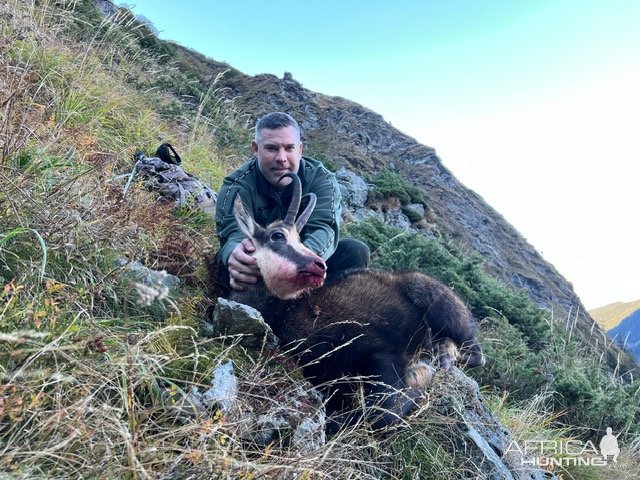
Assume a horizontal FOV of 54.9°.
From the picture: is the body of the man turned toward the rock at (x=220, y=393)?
yes

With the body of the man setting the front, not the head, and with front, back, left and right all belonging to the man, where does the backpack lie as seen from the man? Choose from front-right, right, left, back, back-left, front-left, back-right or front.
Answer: back-right

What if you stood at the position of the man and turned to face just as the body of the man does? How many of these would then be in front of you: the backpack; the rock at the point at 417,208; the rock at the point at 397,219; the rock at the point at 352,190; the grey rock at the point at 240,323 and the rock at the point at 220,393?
2

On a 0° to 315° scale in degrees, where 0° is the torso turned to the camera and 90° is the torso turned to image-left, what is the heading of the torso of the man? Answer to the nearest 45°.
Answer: approximately 0°

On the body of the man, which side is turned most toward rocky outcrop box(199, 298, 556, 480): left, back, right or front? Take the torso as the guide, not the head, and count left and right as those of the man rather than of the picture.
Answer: front

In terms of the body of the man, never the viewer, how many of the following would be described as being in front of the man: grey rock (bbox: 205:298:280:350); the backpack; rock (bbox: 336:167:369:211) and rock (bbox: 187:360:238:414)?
2

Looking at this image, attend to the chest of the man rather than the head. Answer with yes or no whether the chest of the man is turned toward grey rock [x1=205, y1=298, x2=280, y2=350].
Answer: yes

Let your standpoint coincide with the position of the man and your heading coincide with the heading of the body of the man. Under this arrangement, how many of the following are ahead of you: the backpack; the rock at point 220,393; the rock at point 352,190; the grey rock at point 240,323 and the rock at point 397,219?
2

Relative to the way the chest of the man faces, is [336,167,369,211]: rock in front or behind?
behind

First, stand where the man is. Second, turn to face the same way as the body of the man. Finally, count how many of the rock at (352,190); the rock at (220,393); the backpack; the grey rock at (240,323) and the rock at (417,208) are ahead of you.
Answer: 2

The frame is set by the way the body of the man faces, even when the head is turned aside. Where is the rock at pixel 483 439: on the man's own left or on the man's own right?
on the man's own left
